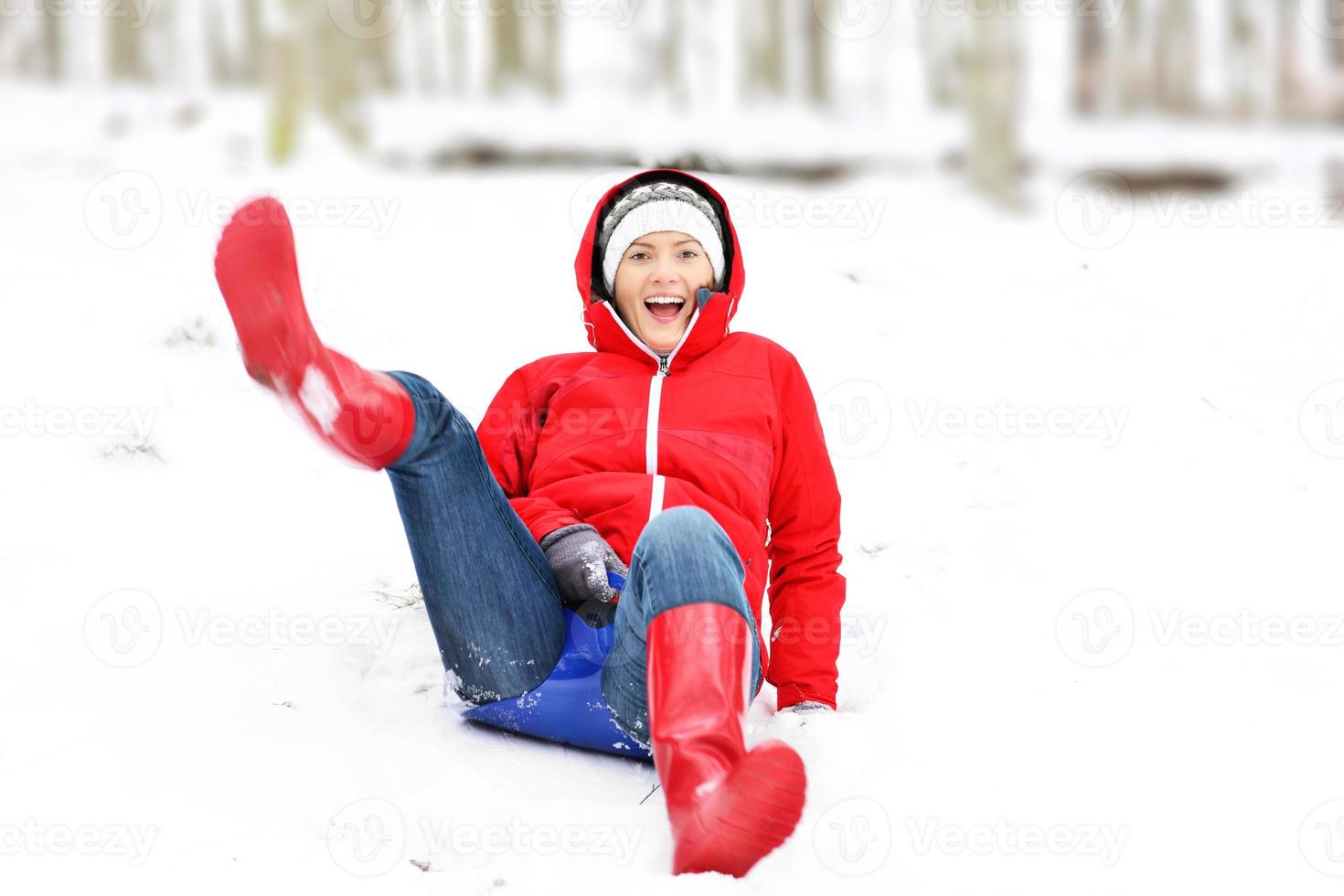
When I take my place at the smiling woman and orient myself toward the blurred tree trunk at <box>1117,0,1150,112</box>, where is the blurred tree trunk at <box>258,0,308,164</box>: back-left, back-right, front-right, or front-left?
front-left

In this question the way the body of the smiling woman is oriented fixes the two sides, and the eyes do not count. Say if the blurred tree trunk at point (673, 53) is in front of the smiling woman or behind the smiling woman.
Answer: behind

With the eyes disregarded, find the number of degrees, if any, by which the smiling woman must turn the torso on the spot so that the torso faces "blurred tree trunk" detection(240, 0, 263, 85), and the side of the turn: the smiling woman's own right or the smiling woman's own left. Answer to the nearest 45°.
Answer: approximately 180°

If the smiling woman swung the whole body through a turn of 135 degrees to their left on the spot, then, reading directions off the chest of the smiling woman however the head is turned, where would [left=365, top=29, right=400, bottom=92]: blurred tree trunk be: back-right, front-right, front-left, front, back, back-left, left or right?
front-left

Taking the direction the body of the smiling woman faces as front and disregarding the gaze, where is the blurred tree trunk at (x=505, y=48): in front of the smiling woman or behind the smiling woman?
behind

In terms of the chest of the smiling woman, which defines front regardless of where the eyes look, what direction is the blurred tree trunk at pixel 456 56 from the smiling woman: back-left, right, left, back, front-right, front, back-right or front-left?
back

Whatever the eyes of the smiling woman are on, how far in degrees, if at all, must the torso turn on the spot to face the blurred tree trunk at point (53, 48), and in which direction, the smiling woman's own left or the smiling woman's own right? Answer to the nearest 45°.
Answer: approximately 180°

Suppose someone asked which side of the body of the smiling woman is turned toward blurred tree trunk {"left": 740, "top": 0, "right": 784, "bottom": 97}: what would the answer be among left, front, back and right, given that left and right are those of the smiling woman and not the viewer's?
back

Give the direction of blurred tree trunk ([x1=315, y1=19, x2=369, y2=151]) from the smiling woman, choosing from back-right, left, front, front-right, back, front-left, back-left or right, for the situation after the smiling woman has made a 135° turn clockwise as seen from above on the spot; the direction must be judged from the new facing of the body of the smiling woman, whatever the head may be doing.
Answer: front-right

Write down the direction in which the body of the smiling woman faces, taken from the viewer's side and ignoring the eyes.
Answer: toward the camera
